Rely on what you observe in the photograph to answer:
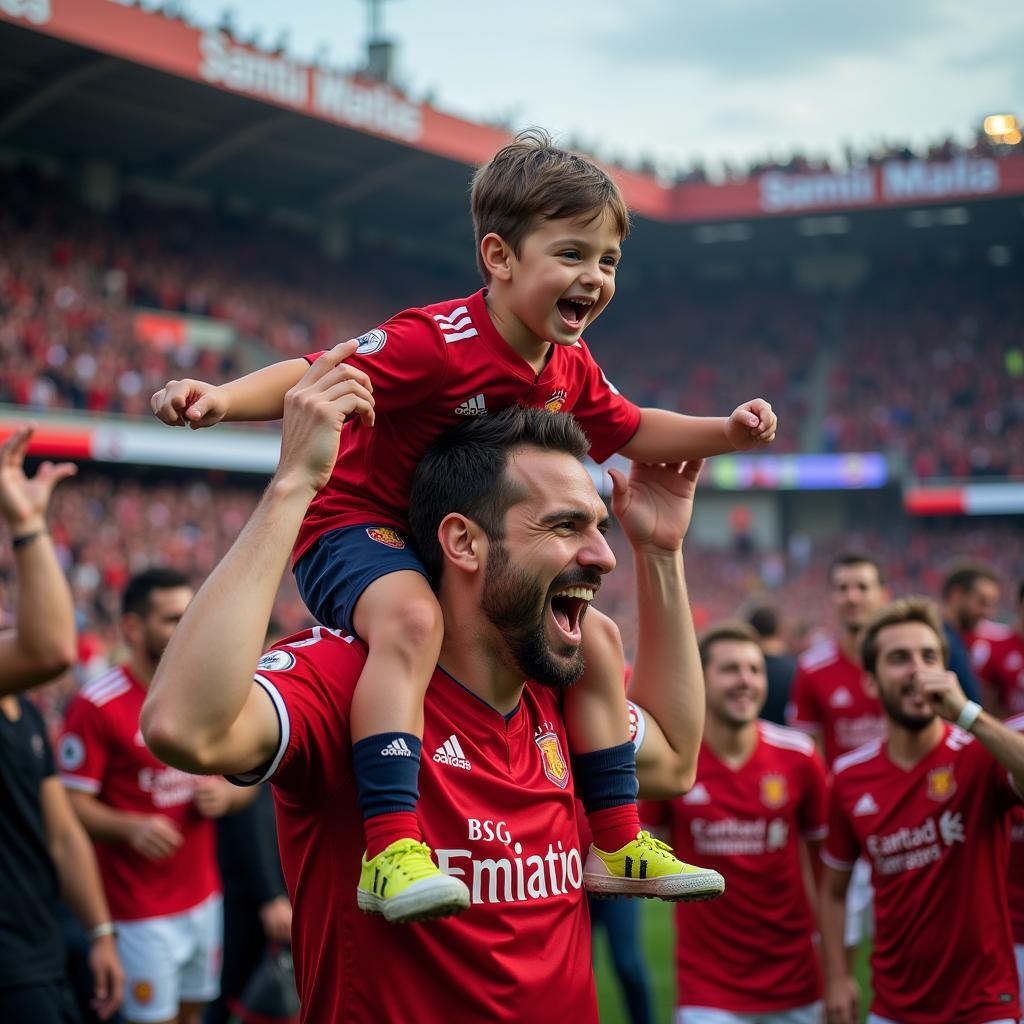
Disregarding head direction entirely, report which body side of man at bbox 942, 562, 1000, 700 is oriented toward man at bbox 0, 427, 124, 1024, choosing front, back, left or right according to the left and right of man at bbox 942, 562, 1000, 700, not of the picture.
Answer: right

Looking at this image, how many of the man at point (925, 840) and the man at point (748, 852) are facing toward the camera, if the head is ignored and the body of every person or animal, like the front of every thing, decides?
2

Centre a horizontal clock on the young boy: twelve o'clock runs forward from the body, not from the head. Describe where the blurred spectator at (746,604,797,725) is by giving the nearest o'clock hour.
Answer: The blurred spectator is roughly at 8 o'clock from the young boy.

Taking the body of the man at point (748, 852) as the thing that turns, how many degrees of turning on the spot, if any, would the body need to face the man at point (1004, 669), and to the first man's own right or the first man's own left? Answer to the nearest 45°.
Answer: approximately 135° to the first man's own left

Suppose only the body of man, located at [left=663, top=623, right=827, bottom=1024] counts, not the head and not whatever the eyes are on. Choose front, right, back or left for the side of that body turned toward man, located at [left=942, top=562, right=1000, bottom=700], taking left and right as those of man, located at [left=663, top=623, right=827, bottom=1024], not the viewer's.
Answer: back

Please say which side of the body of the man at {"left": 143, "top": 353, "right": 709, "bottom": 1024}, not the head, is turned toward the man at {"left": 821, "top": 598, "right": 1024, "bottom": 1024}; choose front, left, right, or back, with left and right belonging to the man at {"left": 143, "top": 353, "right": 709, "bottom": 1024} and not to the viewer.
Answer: left

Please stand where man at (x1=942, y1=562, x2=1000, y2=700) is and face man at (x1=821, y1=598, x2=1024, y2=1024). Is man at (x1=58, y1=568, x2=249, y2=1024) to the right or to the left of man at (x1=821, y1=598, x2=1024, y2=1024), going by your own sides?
right

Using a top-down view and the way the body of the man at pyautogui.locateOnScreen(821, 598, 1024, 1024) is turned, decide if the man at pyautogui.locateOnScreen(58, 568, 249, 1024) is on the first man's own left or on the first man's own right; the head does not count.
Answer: on the first man's own right

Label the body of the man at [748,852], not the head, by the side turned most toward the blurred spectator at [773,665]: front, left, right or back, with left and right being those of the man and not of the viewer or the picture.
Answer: back

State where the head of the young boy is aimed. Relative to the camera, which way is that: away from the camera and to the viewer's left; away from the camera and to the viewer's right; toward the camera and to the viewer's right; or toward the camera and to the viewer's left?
toward the camera and to the viewer's right

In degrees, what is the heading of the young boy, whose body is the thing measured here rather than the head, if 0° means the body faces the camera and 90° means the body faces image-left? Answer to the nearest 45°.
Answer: approximately 315°

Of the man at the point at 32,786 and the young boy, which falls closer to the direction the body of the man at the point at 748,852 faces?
the young boy
